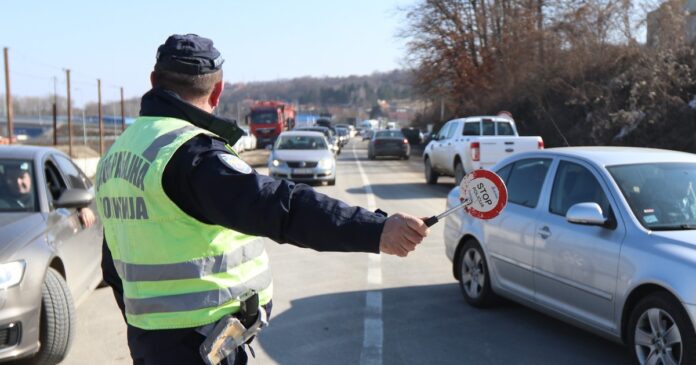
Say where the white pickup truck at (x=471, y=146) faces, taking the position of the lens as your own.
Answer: facing away from the viewer and to the left of the viewer

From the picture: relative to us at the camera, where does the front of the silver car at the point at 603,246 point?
facing the viewer and to the right of the viewer

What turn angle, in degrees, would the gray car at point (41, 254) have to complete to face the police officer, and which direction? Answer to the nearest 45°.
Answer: approximately 45° to its left

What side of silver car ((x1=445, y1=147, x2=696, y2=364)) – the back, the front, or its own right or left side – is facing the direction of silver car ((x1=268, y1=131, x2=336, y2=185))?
back

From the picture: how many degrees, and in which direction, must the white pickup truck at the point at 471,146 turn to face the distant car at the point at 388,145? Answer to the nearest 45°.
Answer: approximately 45° to its right

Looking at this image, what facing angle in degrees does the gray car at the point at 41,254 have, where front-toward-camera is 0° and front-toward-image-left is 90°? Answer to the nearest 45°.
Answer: approximately 45°

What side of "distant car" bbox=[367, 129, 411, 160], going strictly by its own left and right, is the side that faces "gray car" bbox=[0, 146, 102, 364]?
back

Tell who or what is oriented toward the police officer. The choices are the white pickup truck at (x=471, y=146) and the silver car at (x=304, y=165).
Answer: the silver car

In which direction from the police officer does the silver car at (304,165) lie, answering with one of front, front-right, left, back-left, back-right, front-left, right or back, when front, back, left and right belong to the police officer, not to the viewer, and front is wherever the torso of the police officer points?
front-left

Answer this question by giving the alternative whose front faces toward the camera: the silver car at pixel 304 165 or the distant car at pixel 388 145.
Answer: the silver car

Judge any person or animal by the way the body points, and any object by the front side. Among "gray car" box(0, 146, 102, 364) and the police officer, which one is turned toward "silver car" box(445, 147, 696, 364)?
the police officer

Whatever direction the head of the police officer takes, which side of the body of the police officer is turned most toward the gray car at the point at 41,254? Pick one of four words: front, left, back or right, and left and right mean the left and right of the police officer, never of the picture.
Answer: left

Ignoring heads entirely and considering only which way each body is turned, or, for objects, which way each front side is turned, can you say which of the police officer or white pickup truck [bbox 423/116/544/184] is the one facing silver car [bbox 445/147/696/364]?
the police officer

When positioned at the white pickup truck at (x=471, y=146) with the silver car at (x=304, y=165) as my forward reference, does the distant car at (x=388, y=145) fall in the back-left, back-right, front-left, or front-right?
front-right

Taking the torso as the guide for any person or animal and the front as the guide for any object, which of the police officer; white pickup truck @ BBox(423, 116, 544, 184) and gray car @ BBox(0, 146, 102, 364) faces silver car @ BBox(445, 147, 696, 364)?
the police officer

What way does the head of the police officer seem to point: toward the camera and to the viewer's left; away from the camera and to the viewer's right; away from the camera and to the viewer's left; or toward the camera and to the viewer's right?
away from the camera and to the viewer's right

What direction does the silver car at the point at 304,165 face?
toward the camera

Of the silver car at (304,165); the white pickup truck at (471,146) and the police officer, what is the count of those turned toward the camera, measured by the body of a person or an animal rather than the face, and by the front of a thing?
1

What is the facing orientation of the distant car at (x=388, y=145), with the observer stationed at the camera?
facing away from the viewer

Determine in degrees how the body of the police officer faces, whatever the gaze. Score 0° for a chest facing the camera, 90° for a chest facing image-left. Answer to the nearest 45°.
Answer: approximately 225°
